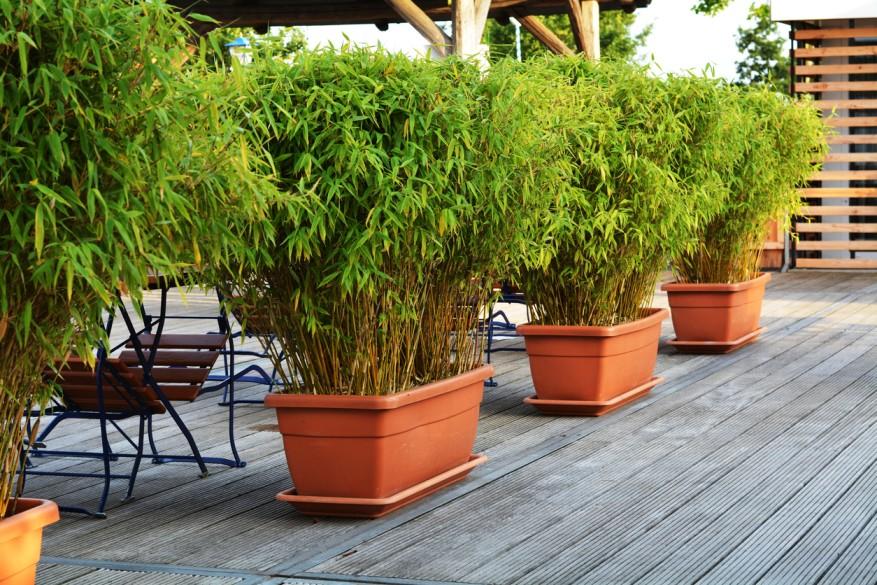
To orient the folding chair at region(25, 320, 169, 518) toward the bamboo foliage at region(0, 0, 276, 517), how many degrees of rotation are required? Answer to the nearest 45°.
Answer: approximately 135° to its right

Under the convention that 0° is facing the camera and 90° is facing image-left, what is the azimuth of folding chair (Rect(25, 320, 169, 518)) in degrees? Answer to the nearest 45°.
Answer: approximately 225°
